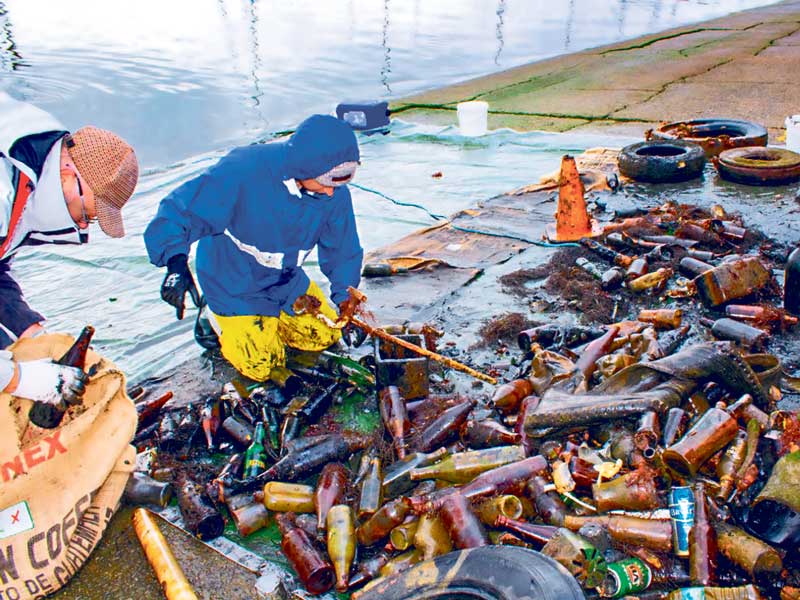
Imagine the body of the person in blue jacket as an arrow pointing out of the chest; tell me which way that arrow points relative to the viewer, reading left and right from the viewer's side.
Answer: facing the viewer and to the right of the viewer

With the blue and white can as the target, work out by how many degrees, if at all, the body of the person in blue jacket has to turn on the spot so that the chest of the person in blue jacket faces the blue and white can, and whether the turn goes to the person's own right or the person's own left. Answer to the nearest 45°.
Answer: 0° — they already face it

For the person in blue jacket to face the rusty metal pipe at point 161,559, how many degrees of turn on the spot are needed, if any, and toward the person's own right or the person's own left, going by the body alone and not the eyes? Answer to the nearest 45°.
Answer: approximately 45° to the person's own right

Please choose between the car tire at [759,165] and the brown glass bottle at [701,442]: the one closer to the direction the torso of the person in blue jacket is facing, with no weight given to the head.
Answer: the brown glass bottle

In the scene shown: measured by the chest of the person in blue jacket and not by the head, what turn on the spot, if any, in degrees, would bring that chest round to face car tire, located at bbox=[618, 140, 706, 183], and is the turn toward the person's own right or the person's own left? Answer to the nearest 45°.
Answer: approximately 90° to the person's own left

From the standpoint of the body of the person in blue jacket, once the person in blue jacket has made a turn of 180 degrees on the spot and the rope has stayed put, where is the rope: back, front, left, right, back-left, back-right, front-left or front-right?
right

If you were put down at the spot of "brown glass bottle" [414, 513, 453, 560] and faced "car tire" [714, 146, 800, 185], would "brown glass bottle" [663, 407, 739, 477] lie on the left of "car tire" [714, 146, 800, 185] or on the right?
right

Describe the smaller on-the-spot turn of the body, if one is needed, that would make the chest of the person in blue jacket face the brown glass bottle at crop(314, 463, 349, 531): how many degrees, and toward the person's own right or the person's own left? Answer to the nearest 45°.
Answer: approximately 45° to the person's own right

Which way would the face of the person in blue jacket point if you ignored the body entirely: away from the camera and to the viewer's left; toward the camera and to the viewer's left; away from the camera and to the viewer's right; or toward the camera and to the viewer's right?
toward the camera and to the viewer's right

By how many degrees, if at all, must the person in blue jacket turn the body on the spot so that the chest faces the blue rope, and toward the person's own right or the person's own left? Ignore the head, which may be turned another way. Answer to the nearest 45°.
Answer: approximately 90° to the person's own left

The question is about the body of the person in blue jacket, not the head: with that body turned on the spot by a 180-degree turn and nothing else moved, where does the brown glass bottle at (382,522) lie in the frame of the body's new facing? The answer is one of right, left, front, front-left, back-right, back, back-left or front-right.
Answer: back-left

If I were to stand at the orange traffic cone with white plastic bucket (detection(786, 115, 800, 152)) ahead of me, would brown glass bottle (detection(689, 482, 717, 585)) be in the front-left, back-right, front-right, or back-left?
back-right
